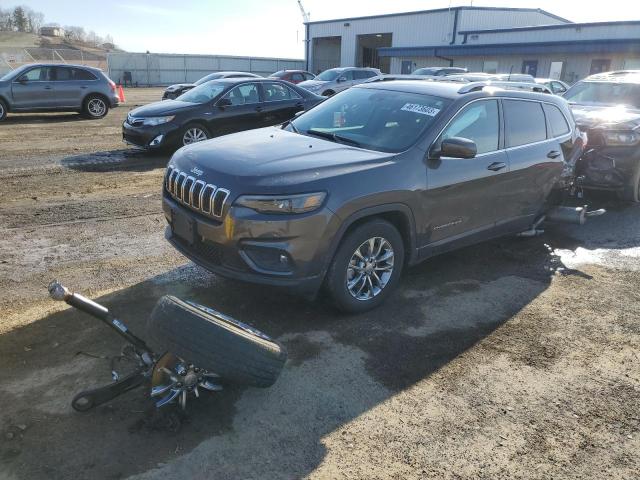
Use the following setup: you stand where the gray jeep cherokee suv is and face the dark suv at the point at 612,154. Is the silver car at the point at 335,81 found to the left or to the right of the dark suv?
left

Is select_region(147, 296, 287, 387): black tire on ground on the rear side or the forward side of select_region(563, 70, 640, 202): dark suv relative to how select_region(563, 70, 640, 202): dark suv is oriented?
on the forward side

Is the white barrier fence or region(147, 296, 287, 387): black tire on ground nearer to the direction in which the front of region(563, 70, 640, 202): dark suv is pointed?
the black tire on ground

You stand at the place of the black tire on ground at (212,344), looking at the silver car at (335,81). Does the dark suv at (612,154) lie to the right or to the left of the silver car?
right

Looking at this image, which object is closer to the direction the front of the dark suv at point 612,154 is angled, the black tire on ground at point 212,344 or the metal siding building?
the black tire on ground

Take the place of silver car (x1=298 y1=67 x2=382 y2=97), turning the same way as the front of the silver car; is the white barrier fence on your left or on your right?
on your right

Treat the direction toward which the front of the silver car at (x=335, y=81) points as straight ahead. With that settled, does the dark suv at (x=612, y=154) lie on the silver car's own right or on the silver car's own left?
on the silver car's own left

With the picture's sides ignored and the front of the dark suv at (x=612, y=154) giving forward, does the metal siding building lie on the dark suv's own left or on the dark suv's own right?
on the dark suv's own right

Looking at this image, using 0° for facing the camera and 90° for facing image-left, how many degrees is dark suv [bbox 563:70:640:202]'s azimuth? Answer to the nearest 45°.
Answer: approximately 45°

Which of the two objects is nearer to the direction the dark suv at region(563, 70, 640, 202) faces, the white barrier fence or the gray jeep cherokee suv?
the gray jeep cherokee suv

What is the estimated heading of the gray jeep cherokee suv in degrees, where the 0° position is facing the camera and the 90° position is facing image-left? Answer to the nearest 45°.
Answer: approximately 45°

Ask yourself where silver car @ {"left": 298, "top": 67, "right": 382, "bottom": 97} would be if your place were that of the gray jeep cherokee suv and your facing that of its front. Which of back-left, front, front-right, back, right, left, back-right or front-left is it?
back-right
